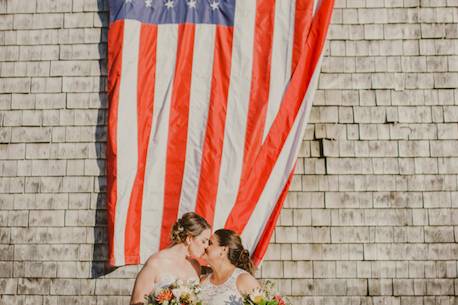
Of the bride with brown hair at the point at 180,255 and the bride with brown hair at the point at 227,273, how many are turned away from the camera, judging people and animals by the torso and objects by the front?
0

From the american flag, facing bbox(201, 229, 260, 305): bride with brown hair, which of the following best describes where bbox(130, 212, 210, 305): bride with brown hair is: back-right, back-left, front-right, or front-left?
front-right

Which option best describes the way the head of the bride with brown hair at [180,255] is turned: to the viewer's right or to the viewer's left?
to the viewer's right

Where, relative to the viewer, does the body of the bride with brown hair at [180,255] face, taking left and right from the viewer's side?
facing the viewer and to the right of the viewer

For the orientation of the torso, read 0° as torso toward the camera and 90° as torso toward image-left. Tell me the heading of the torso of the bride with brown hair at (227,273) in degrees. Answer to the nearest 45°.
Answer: approximately 45°

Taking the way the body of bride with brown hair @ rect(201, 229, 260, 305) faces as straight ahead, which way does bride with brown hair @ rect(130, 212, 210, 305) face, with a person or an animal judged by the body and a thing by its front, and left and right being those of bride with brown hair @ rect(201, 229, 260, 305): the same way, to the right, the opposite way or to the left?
to the left
